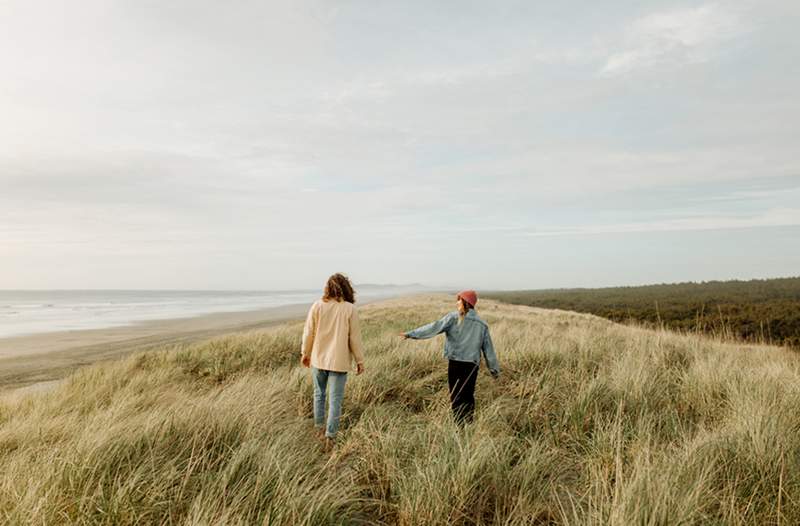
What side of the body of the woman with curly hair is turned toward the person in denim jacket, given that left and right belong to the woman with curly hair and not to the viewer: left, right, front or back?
right

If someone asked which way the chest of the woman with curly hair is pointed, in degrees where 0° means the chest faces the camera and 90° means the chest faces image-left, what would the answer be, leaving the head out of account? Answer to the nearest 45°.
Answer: approximately 180°
